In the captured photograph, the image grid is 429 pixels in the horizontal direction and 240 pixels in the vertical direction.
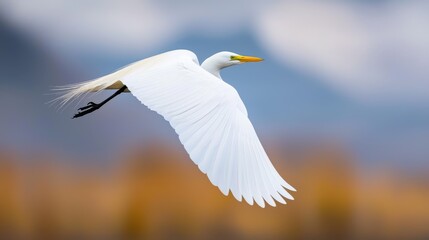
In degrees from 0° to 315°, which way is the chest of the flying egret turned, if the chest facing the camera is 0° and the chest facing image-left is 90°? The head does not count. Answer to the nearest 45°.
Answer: approximately 270°
